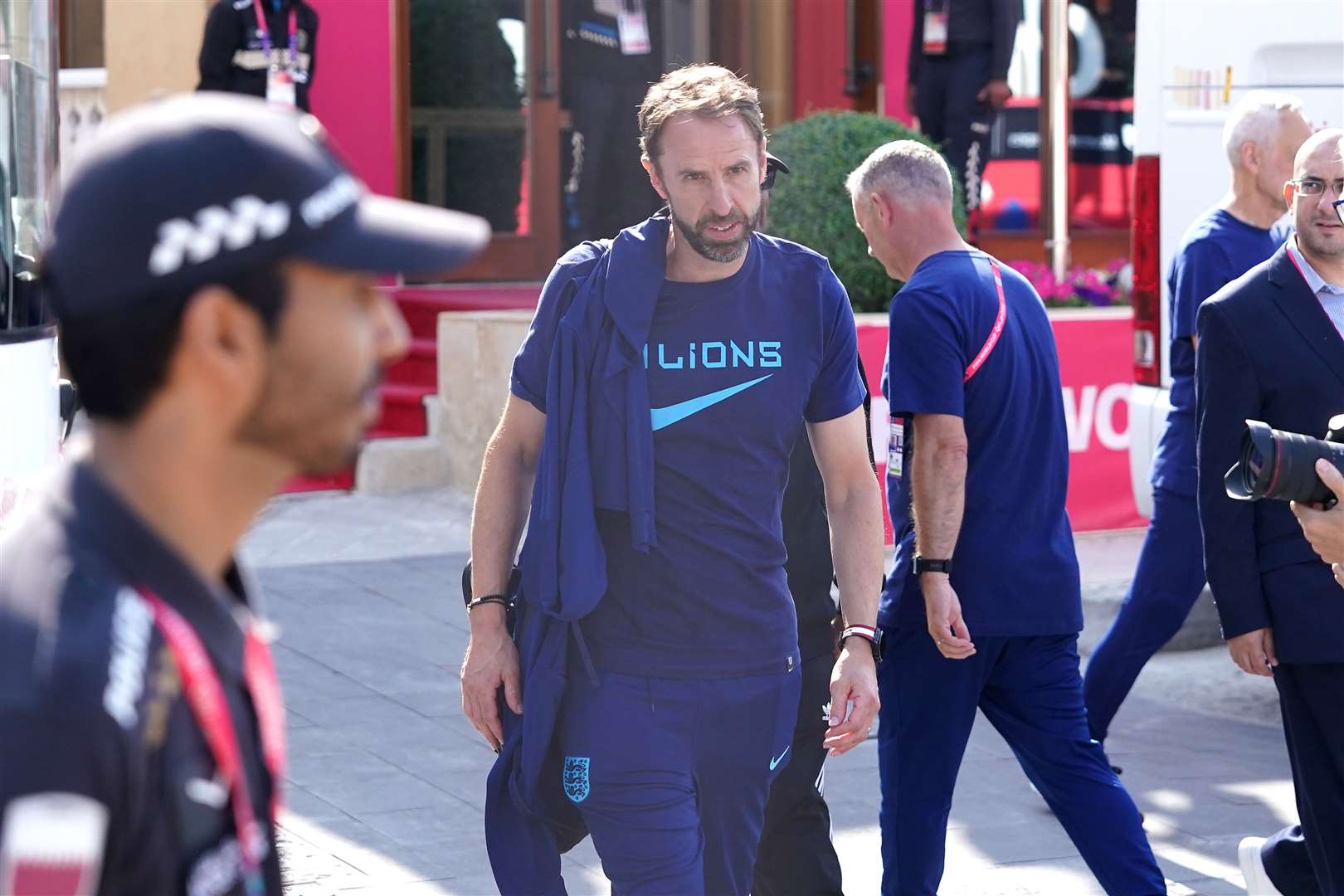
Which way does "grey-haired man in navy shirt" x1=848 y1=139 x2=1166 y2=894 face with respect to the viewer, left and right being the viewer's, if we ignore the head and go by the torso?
facing away from the viewer and to the left of the viewer

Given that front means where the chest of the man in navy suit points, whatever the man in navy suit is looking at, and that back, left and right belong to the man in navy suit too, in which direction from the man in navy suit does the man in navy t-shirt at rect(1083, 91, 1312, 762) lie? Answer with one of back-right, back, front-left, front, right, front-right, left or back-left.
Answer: back

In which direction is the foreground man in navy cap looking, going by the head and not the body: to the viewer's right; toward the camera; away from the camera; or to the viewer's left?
to the viewer's right

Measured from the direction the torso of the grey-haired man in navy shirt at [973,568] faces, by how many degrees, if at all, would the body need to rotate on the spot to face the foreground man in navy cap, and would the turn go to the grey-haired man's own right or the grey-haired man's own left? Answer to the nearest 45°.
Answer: approximately 135° to the grey-haired man's own left

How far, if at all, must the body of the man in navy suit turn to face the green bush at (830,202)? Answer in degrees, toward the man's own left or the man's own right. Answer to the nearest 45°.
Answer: approximately 180°

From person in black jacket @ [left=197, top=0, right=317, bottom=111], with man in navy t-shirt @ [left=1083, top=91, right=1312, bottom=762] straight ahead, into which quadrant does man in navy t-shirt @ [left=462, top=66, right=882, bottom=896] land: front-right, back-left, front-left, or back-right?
front-right

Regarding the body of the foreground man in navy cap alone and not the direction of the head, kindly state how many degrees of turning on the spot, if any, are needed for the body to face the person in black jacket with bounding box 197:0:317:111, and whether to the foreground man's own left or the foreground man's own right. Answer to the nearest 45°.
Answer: approximately 90° to the foreground man's own left

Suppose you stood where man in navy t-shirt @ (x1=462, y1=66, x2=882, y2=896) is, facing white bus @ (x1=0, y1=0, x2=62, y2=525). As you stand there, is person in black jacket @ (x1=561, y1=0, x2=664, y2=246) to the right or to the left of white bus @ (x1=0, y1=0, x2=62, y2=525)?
right

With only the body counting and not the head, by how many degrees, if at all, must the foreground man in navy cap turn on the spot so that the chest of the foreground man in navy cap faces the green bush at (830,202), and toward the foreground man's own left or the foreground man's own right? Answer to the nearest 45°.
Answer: approximately 90° to the foreground man's own left

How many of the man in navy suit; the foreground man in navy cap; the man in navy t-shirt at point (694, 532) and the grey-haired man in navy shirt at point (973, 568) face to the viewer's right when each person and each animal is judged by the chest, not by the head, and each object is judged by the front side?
1

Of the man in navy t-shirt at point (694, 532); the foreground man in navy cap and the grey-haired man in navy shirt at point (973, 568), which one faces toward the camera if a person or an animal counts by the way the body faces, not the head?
the man in navy t-shirt

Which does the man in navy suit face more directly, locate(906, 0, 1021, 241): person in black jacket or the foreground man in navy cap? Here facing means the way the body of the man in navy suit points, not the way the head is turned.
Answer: the foreground man in navy cap

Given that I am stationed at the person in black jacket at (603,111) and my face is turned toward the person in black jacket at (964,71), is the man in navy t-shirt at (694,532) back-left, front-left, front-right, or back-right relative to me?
front-right

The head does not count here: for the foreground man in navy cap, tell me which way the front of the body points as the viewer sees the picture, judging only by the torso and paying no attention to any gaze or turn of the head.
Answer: to the viewer's right

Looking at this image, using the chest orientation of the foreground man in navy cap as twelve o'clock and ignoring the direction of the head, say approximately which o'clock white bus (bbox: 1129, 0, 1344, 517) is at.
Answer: The white bus is roughly at 10 o'clock from the foreground man in navy cap.

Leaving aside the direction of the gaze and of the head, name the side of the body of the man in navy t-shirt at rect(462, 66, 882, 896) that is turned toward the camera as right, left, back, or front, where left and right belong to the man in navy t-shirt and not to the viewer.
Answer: front

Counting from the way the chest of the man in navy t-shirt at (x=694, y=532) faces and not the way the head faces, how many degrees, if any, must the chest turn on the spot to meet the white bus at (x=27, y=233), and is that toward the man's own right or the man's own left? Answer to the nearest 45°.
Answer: approximately 135° to the man's own right

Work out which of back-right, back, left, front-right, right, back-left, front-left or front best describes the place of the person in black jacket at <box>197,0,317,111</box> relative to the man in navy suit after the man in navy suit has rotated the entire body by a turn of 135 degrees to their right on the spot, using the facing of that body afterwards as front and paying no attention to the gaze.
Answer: front

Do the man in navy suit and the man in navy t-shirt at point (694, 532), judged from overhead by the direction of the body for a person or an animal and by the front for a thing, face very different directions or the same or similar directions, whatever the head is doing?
same or similar directions

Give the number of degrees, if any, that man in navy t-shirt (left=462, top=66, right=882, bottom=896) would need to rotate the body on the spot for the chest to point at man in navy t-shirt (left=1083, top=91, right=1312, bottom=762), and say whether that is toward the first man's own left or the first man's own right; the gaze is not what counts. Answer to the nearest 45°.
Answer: approximately 135° to the first man's own left
